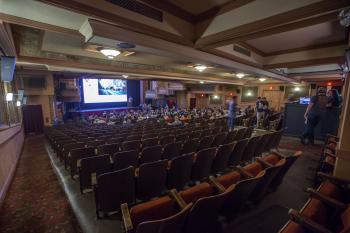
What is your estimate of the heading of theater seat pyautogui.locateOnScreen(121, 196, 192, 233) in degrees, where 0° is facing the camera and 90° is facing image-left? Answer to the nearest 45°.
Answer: approximately 135°

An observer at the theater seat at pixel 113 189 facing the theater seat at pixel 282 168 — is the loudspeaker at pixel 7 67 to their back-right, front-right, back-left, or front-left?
back-left

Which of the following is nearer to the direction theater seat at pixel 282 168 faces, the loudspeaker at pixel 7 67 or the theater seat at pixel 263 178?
the loudspeaker

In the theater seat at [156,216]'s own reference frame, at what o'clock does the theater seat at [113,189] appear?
the theater seat at [113,189] is roughly at 12 o'clock from the theater seat at [156,216].

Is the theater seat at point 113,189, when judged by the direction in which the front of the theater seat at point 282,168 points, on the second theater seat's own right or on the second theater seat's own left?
on the second theater seat's own left

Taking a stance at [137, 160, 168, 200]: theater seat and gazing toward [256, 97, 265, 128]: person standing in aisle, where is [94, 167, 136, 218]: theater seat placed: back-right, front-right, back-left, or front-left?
back-left

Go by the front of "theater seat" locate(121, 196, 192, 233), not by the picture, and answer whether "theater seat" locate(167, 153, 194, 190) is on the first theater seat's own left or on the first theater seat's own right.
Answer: on the first theater seat's own right

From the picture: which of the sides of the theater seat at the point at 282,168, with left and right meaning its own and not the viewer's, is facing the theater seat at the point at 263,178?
left

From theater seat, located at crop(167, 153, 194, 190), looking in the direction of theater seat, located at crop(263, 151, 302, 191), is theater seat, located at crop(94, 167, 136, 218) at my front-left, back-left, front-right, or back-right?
back-right
